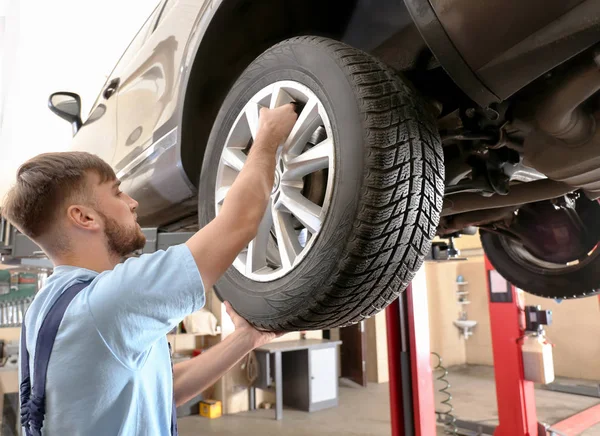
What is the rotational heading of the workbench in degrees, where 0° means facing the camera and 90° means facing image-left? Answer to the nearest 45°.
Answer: approximately 315°

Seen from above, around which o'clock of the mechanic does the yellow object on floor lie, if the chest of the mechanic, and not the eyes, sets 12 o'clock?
The yellow object on floor is roughly at 11 o'clock from the mechanic.

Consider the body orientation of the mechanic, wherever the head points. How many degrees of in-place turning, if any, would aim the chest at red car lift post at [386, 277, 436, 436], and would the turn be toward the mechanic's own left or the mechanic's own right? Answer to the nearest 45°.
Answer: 0° — they already face it

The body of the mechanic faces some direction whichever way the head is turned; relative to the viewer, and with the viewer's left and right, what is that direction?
facing away from the viewer and to the right of the viewer

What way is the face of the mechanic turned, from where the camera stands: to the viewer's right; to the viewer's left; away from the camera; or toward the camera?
to the viewer's right

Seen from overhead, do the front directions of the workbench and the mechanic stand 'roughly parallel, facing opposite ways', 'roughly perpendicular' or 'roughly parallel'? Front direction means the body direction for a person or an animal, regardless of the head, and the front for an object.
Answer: roughly perpendicular
